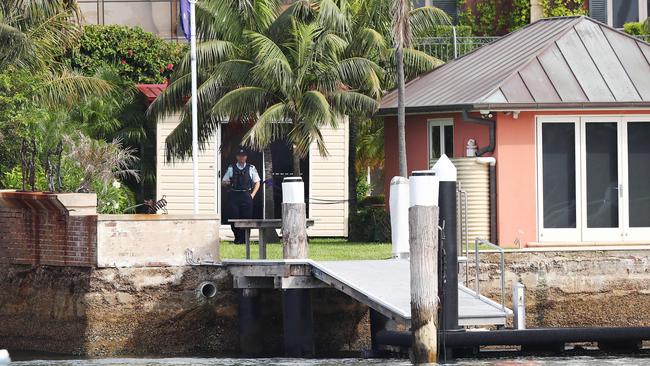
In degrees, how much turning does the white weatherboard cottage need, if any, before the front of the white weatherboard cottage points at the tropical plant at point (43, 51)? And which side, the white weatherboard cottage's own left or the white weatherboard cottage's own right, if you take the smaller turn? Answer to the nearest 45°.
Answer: approximately 90° to the white weatherboard cottage's own right

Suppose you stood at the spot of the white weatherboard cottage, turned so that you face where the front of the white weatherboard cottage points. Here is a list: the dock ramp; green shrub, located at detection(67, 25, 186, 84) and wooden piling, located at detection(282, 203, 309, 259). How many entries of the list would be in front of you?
2

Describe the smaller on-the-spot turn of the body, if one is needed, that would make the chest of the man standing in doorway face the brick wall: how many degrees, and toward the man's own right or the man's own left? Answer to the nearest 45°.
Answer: approximately 45° to the man's own right

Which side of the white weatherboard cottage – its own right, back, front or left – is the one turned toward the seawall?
front

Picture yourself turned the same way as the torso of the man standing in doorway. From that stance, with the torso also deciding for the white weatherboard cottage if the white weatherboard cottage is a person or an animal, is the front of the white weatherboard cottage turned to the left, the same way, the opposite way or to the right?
the same way

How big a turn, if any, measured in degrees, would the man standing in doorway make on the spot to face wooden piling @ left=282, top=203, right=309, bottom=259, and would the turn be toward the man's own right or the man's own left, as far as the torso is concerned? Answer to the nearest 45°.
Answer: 0° — they already face it

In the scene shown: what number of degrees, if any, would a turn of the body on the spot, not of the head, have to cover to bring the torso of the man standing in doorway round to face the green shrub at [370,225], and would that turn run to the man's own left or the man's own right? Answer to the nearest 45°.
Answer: approximately 90° to the man's own left

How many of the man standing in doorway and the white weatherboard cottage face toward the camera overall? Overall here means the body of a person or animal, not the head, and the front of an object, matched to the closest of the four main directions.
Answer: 2

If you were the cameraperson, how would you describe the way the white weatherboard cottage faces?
facing the viewer
